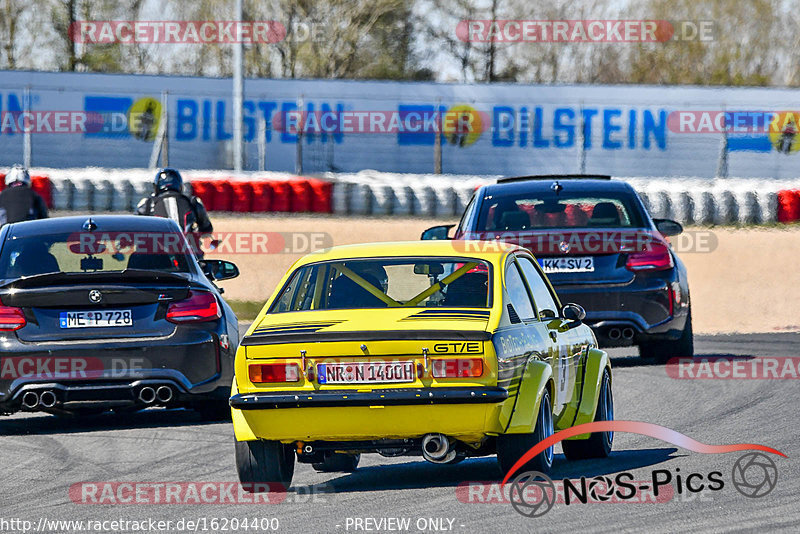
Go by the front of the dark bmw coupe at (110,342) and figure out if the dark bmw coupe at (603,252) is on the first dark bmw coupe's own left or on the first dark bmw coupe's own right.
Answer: on the first dark bmw coupe's own right

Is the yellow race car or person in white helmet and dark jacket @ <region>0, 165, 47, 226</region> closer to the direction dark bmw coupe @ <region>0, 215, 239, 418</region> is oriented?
the person in white helmet and dark jacket

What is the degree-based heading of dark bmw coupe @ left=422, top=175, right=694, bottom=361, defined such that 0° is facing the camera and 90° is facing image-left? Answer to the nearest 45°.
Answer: approximately 180°

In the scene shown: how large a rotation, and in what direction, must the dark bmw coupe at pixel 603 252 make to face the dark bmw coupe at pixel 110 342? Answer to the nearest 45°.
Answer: approximately 135° to its left

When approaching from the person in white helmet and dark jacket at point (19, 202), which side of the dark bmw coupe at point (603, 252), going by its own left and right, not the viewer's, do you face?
left

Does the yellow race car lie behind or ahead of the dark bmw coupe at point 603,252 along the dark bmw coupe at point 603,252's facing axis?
behind

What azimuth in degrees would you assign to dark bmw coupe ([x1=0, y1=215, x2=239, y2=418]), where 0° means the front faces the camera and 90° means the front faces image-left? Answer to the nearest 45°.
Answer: approximately 180°

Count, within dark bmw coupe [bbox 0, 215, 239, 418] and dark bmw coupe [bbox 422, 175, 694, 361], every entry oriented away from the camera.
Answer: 2

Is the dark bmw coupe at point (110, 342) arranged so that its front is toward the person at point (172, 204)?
yes
